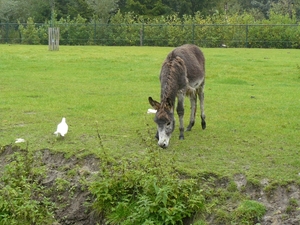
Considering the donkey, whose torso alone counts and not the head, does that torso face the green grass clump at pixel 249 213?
no

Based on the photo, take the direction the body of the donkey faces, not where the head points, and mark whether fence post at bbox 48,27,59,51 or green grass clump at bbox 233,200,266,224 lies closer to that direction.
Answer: the green grass clump

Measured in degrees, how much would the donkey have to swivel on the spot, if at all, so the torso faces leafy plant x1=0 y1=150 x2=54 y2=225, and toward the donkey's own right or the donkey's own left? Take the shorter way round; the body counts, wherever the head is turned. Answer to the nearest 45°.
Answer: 0° — it already faces it

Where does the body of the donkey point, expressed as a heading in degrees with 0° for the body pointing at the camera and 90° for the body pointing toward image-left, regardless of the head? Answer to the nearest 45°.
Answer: approximately 45°

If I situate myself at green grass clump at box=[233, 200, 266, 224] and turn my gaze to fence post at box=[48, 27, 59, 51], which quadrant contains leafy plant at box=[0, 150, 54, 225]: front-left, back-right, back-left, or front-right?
front-left

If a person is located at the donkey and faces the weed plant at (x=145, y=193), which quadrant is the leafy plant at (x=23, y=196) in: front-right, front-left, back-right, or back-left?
front-right

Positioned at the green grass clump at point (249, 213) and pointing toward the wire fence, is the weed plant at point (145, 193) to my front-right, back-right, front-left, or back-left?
front-left

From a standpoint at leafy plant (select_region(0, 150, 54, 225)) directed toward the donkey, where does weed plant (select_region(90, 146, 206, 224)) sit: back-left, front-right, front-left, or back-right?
front-right

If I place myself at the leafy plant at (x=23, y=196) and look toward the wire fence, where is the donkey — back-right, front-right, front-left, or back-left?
front-right

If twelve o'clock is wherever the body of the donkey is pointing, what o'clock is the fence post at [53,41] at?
The fence post is roughly at 4 o'clock from the donkey.

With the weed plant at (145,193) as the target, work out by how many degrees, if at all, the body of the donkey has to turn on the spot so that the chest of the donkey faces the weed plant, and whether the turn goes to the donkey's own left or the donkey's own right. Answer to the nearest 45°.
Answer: approximately 45° to the donkey's own left

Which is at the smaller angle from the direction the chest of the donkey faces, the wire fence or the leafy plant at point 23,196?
the leafy plant
